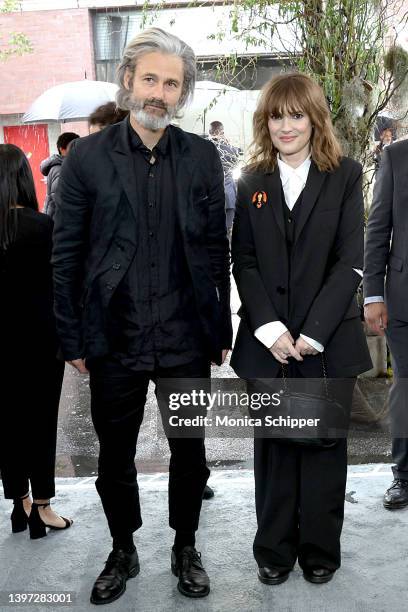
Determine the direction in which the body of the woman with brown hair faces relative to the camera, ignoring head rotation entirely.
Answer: toward the camera

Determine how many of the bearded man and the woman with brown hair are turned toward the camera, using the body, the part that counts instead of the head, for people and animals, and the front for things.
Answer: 2

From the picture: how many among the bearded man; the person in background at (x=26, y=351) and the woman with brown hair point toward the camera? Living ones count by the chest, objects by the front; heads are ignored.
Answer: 2

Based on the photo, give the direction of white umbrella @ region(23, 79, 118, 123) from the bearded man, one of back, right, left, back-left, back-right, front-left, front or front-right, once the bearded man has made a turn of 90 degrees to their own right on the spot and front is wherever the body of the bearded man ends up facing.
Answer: right

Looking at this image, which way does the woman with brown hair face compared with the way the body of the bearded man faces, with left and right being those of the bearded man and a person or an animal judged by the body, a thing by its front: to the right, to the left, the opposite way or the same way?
the same way

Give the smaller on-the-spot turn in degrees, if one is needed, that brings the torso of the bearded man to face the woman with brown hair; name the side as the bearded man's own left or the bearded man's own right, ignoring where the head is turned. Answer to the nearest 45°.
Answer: approximately 90° to the bearded man's own left

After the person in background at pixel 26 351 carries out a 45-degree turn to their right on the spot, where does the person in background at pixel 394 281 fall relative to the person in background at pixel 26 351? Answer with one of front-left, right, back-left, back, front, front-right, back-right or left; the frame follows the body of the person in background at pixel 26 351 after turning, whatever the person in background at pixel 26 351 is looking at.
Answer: front

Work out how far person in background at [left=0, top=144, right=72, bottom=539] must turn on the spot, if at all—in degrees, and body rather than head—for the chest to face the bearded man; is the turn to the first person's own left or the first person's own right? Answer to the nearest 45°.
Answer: approximately 90° to the first person's own right

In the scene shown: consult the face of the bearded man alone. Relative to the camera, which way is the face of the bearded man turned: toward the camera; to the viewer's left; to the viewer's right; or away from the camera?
toward the camera

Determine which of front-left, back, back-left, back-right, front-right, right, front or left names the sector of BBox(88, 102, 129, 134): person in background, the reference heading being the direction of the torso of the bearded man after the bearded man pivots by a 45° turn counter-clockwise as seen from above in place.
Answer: back-left

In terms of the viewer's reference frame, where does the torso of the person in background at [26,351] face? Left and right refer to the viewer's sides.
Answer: facing away from the viewer and to the right of the viewer

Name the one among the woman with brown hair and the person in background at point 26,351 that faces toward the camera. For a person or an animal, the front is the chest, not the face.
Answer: the woman with brown hair

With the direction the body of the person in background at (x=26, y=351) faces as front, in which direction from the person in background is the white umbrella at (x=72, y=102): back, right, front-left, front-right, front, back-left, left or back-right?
front-left

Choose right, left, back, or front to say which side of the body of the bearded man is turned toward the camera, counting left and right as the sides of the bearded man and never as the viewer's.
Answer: front

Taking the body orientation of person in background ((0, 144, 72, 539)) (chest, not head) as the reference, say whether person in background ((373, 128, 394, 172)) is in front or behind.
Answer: in front
